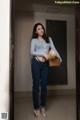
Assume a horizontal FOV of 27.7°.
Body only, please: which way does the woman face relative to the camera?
toward the camera
